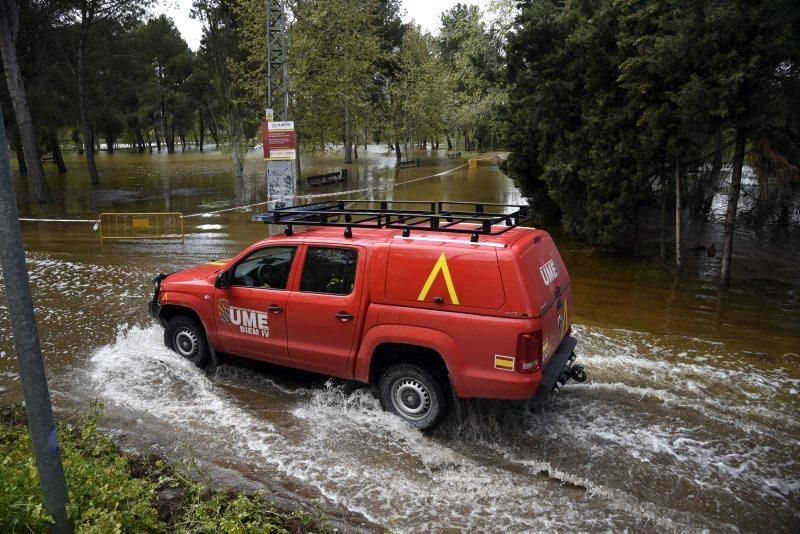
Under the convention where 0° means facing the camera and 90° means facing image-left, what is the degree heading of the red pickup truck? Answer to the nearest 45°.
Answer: approximately 135°

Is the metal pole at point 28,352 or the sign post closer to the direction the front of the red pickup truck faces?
the sign post

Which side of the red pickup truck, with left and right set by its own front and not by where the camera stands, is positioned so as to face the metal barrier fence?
front

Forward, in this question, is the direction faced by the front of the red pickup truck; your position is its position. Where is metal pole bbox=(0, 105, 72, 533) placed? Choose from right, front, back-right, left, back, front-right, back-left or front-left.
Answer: left

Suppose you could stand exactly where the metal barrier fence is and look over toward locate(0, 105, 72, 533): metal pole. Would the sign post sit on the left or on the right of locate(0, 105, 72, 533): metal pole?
left

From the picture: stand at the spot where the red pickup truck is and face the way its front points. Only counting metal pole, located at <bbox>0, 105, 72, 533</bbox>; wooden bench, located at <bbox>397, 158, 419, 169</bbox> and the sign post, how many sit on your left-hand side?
1

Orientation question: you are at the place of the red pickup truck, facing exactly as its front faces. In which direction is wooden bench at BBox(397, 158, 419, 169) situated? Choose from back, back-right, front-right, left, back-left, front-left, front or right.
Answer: front-right

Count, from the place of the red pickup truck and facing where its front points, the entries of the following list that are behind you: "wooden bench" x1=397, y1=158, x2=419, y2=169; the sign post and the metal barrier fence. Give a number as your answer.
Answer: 0

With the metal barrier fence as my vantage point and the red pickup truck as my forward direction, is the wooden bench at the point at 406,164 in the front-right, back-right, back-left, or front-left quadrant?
back-left

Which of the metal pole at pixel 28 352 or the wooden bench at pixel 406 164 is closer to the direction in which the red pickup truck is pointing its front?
the wooden bench

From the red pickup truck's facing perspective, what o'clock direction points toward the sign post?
The sign post is roughly at 1 o'clock from the red pickup truck.

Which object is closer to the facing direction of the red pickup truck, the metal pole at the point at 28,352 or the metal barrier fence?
the metal barrier fence
